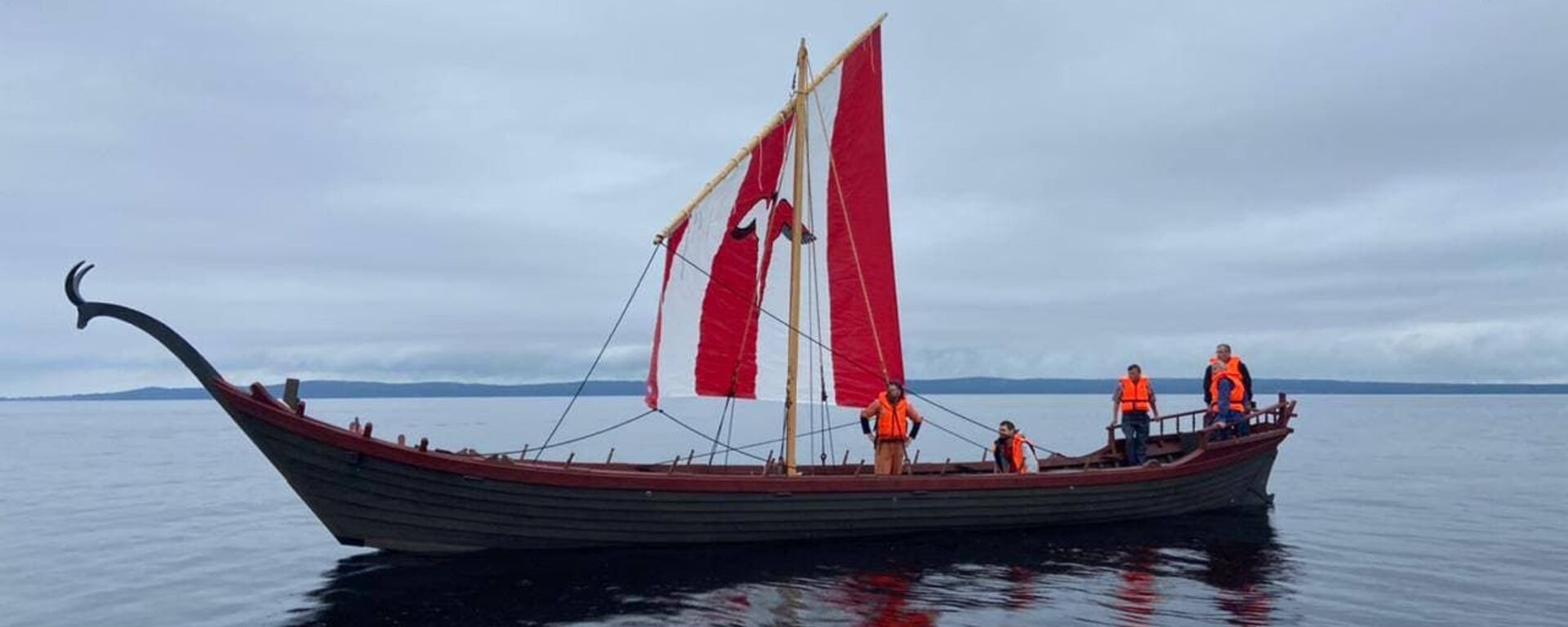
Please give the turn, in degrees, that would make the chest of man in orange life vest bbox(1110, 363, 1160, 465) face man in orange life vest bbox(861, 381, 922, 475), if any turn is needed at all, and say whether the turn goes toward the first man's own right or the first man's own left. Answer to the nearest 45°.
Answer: approximately 45° to the first man's own right

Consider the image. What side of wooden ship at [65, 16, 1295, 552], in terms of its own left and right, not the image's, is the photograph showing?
left

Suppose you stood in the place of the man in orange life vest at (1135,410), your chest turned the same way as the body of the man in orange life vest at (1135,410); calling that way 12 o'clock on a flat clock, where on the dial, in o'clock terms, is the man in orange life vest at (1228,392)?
the man in orange life vest at (1228,392) is roughly at 8 o'clock from the man in orange life vest at (1135,410).

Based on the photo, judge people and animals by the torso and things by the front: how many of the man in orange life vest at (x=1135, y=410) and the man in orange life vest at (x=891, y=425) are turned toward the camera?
2

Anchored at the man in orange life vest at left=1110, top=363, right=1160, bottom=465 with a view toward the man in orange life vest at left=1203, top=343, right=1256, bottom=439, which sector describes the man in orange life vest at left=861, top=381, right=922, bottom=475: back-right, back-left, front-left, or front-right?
back-right
